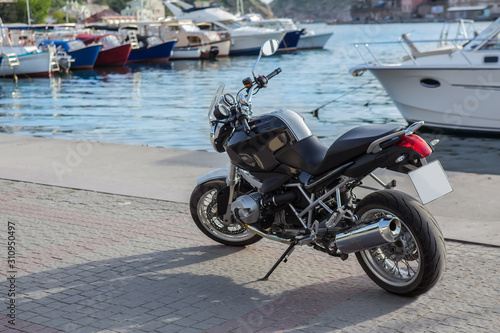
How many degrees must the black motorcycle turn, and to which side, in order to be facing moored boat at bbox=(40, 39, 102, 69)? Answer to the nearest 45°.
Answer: approximately 45° to its right

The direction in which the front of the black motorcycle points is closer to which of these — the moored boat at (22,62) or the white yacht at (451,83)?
the moored boat

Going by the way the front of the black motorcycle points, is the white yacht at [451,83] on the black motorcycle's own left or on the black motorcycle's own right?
on the black motorcycle's own right

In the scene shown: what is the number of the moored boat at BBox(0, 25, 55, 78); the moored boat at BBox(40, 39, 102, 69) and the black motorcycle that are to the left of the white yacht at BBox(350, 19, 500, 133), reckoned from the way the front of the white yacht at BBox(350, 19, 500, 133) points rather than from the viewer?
1

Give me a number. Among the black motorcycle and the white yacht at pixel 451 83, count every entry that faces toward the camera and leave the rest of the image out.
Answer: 0

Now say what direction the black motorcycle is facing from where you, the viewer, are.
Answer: facing away from the viewer and to the left of the viewer

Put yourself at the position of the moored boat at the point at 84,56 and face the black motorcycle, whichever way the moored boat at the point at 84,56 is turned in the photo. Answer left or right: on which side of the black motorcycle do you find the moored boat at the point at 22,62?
right

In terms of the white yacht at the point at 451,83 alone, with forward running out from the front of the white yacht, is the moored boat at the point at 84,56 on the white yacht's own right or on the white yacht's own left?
on the white yacht's own right

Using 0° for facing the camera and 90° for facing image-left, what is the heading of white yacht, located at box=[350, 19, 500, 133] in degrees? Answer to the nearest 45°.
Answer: approximately 90°

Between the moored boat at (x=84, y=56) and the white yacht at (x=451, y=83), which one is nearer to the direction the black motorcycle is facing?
the moored boat

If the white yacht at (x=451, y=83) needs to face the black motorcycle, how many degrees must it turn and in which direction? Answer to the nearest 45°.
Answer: approximately 90° to its left

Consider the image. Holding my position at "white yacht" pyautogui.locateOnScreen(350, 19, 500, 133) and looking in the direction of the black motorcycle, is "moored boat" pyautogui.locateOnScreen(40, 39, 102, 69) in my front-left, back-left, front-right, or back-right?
back-right

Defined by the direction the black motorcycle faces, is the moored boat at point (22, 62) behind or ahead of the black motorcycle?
ahead

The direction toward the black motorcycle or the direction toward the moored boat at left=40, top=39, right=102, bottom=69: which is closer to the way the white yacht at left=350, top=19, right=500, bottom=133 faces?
the moored boat

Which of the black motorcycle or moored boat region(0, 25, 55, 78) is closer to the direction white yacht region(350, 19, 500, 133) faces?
the moored boat

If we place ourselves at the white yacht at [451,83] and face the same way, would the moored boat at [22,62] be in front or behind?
in front
